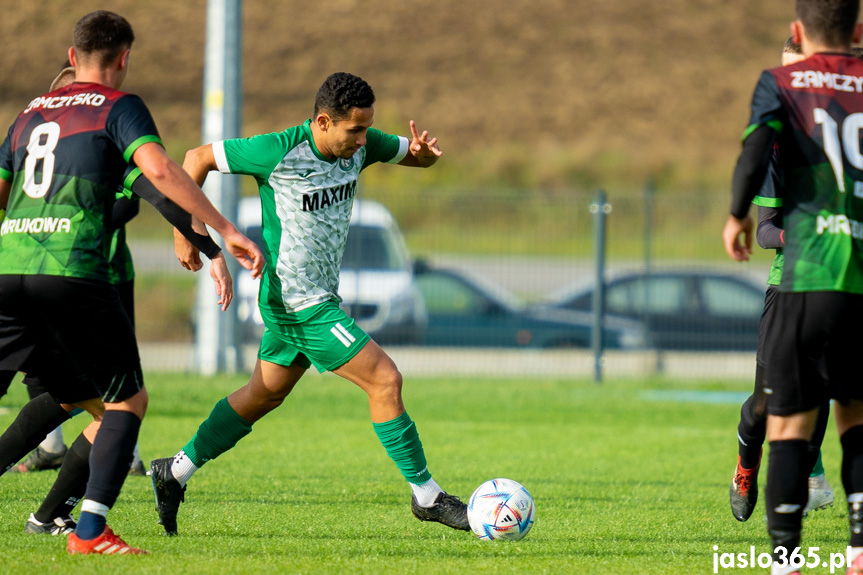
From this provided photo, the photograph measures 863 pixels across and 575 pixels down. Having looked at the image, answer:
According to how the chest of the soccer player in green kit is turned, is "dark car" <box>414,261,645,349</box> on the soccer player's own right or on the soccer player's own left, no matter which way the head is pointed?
on the soccer player's own left

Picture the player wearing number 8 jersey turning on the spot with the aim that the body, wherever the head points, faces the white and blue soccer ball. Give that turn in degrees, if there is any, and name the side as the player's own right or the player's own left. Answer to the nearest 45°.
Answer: approximately 45° to the player's own right

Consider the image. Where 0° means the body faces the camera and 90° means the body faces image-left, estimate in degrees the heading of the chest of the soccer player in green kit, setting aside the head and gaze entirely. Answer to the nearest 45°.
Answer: approximately 315°

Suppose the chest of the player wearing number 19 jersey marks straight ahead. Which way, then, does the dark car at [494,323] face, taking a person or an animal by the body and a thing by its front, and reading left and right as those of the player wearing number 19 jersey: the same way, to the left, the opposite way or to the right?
to the right

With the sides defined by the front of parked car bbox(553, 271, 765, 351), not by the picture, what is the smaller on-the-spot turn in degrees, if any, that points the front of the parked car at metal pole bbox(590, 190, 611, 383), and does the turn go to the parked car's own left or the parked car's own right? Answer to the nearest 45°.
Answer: approximately 45° to the parked car's own left

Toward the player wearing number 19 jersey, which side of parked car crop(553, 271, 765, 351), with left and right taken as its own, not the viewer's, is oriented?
left

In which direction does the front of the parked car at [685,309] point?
to the viewer's left

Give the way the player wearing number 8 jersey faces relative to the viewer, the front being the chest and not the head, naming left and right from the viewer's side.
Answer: facing away from the viewer and to the right of the viewer

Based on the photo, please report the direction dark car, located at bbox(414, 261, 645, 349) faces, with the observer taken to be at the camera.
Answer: facing to the right of the viewer

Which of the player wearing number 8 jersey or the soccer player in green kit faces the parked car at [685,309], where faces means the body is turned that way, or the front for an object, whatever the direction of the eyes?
the player wearing number 8 jersey

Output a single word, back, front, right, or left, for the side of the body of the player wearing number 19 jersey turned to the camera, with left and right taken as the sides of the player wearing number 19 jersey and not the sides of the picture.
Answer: back

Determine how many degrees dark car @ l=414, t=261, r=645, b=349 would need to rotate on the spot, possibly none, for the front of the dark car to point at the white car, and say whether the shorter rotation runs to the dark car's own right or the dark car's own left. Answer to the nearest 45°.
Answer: approximately 180°

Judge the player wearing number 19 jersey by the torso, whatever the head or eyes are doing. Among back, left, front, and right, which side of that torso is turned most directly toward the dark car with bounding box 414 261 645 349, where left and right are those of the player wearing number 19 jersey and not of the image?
front
